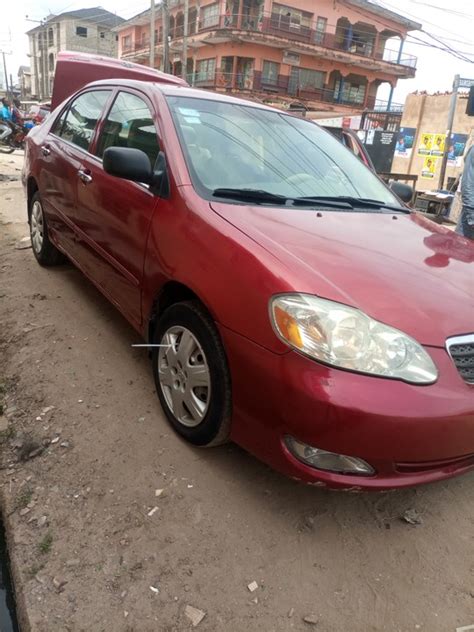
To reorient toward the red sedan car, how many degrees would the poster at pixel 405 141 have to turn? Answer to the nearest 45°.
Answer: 0° — it already faces it

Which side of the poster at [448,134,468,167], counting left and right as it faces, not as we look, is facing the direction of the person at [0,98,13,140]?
right

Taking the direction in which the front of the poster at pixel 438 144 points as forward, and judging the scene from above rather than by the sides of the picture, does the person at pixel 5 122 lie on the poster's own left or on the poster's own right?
on the poster's own right

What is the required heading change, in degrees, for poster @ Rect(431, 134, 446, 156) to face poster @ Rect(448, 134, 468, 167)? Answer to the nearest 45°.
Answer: approximately 45° to its left

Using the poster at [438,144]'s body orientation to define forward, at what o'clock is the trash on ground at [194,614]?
The trash on ground is roughly at 12 o'clock from the poster.

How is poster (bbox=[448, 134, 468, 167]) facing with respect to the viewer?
toward the camera

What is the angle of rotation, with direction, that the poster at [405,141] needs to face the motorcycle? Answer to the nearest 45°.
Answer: approximately 90° to its right

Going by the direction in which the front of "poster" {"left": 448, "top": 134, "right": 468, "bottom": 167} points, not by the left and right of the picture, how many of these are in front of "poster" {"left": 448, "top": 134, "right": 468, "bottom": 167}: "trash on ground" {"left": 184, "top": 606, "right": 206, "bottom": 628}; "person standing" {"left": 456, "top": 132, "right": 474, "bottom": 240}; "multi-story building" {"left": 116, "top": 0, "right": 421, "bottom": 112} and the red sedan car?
3

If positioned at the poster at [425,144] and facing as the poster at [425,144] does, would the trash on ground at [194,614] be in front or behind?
in front

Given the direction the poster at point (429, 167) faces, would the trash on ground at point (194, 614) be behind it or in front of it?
in front

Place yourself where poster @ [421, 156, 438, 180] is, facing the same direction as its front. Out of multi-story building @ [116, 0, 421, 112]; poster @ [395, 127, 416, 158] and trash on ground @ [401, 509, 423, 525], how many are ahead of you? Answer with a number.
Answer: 1
